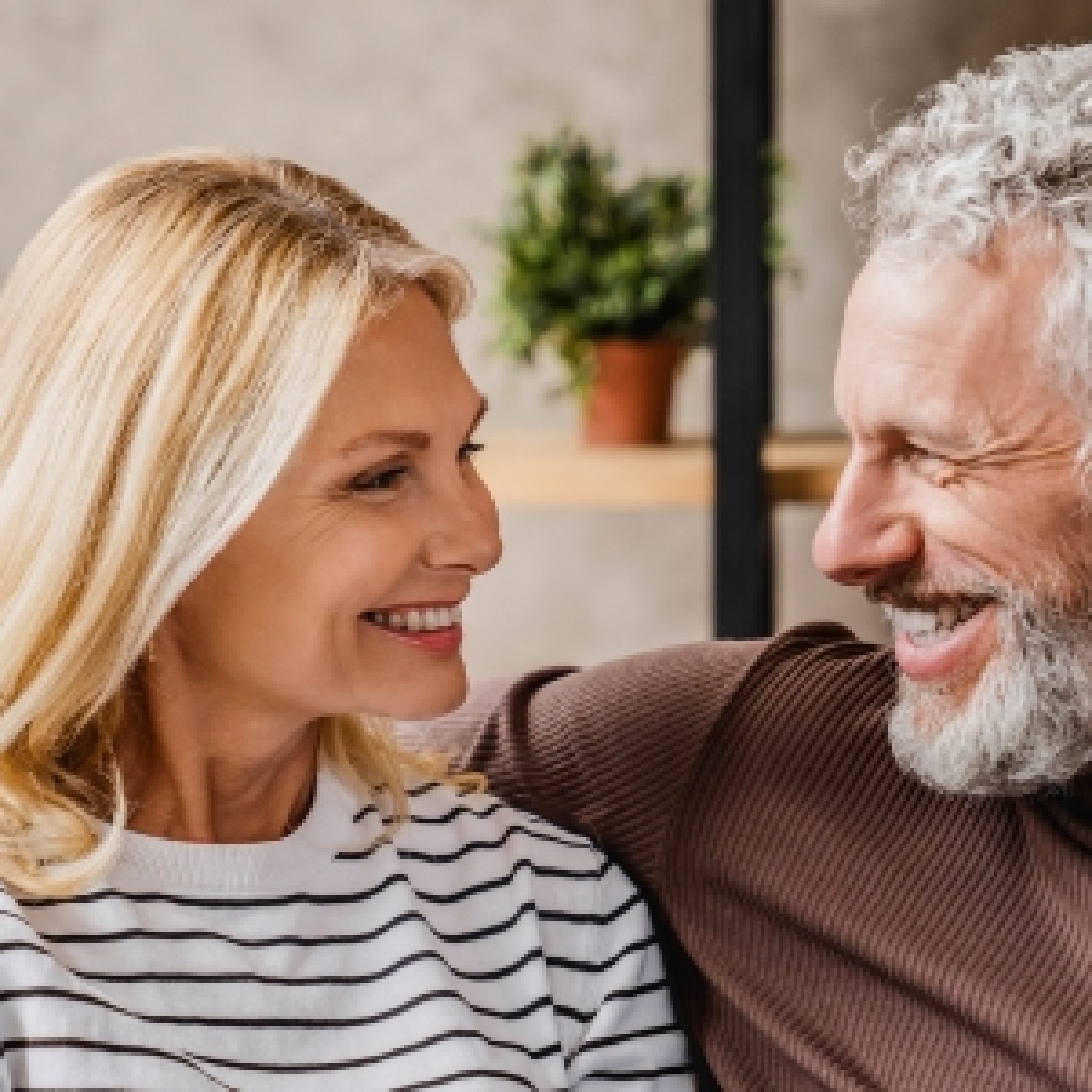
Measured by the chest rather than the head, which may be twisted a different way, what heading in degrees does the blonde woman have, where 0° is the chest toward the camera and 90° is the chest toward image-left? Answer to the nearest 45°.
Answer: approximately 0°

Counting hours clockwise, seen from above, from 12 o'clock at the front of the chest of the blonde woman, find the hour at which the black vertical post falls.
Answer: The black vertical post is roughly at 7 o'clock from the blonde woman.

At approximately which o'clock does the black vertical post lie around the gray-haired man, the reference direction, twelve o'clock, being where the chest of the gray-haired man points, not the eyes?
The black vertical post is roughly at 4 o'clock from the gray-haired man.

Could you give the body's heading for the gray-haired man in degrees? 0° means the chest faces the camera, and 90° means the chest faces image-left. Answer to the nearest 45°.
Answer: approximately 45°

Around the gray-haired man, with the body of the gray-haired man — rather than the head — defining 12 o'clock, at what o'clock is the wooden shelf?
The wooden shelf is roughly at 4 o'clock from the gray-haired man.

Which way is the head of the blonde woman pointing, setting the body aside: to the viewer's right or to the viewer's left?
to the viewer's right

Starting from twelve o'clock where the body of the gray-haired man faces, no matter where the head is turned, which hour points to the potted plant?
The potted plant is roughly at 4 o'clock from the gray-haired man.
